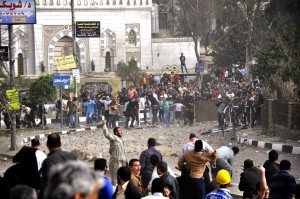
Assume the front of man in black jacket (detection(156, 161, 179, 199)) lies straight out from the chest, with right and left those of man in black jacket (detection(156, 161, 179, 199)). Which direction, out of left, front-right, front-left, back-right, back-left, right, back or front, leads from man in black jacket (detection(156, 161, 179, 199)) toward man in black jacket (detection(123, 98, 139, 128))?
front-right

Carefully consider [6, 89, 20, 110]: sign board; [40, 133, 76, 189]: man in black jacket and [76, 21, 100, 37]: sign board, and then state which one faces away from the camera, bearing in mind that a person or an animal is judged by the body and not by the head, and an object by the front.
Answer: the man in black jacket

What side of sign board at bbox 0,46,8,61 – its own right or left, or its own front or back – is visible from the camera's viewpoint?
front

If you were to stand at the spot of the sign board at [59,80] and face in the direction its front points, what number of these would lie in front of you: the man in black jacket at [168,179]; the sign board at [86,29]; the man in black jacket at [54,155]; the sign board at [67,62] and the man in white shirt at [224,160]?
3

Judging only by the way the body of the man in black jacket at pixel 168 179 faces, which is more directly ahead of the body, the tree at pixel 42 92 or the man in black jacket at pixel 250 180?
the tree

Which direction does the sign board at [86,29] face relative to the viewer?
toward the camera

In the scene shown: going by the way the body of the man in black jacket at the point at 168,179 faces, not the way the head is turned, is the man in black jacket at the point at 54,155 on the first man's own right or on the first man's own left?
on the first man's own left

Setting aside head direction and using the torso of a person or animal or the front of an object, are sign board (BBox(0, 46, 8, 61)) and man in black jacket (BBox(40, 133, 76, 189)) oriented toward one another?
yes

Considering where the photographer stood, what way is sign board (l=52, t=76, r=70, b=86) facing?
facing the viewer

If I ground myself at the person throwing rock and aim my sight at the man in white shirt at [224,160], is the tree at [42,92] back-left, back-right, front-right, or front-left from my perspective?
back-left

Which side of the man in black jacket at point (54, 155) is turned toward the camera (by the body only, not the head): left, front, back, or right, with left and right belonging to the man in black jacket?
back

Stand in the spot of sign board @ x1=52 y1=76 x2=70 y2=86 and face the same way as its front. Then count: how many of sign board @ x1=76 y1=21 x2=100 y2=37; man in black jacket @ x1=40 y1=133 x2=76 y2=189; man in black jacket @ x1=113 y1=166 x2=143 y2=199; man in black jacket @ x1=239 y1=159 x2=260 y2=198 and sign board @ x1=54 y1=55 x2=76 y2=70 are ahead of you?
3

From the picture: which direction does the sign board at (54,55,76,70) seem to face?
toward the camera
